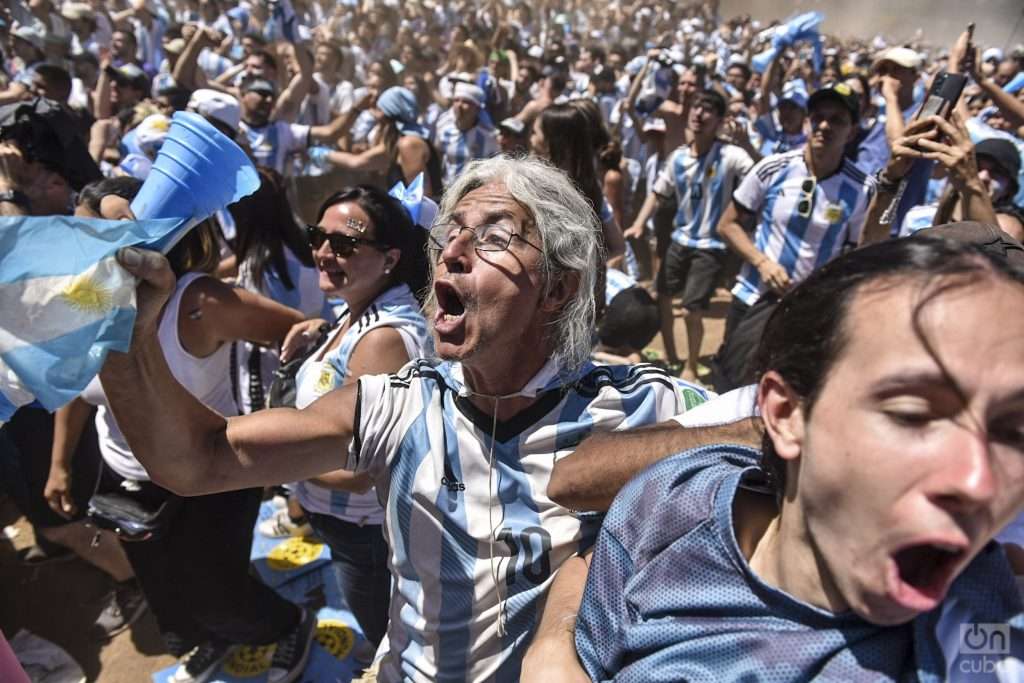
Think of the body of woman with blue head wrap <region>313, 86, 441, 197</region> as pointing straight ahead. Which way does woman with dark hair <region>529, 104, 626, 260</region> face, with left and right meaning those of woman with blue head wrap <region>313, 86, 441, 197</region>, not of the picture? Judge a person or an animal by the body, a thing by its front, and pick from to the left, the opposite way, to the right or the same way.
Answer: the same way

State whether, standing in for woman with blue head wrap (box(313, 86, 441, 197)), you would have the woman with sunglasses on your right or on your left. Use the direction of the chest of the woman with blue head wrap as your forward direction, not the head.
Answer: on your left

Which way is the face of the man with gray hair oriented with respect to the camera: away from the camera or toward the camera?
toward the camera

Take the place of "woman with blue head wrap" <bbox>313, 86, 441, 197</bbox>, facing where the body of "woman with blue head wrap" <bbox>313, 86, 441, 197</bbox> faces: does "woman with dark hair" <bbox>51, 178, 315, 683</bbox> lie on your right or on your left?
on your left
